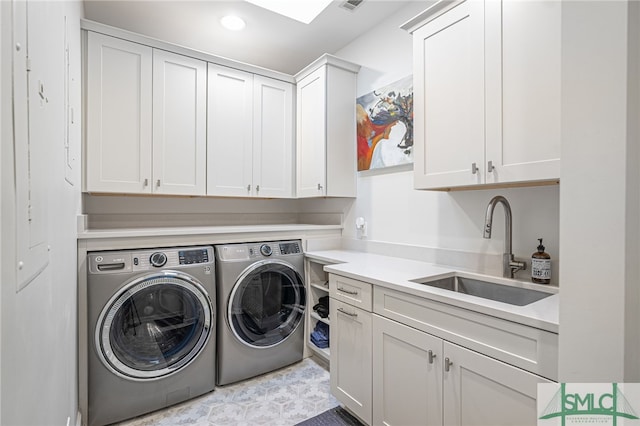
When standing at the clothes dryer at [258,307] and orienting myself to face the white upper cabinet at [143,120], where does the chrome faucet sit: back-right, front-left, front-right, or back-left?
back-left

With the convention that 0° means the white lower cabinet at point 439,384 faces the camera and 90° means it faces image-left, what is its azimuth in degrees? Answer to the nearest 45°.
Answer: approximately 45°
